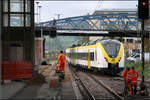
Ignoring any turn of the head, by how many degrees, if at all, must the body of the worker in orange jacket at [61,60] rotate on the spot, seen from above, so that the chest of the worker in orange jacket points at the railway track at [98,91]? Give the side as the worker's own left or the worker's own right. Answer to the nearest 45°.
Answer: approximately 135° to the worker's own right

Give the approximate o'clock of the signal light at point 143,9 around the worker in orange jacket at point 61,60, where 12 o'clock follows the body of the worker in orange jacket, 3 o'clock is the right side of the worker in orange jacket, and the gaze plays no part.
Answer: The signal light is roughly at 5 o'clock from the worker in orange jacket.

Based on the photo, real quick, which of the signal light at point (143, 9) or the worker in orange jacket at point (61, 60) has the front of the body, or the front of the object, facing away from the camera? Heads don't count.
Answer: the worker in orange jacket

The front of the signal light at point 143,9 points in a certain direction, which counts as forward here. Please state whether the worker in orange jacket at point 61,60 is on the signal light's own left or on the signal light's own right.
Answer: on the signal light's own right

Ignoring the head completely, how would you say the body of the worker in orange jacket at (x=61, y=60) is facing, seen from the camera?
away from the camera

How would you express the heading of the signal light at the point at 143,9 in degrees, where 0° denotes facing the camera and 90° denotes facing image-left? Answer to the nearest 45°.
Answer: approximately 0°

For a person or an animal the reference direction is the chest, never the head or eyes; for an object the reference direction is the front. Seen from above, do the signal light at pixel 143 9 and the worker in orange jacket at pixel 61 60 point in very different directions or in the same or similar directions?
very different directions

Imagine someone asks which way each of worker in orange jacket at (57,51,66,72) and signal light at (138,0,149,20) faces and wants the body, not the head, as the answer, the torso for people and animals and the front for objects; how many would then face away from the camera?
1
